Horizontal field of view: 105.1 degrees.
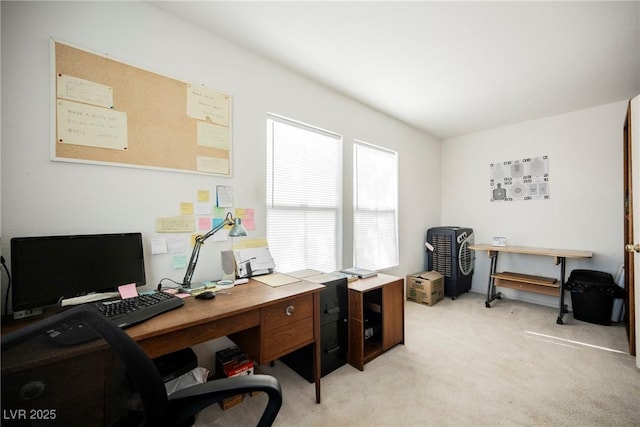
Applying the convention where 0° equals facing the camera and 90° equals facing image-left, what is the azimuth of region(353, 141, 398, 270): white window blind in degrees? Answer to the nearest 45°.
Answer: approximately 315°

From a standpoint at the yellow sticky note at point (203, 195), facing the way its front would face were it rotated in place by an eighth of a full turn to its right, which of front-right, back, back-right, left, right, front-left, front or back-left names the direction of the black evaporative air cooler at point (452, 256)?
back-left

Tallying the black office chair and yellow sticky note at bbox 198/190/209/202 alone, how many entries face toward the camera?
1

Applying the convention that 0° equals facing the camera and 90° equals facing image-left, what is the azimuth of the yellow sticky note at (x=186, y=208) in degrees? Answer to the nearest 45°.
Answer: approximately 0°

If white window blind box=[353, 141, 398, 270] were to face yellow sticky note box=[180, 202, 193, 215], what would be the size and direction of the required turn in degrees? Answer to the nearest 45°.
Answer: approximately 90° to its right

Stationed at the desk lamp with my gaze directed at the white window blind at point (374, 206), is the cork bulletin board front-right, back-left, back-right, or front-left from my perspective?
back-left

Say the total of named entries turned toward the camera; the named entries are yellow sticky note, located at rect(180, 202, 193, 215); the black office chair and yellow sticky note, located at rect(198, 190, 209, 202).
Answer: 2

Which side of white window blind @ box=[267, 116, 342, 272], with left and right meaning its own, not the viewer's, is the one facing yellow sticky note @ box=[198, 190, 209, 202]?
right

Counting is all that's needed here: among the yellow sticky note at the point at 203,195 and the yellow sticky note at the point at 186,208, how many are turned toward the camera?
2

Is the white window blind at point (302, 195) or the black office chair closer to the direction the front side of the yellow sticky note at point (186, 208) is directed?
the black office chair
